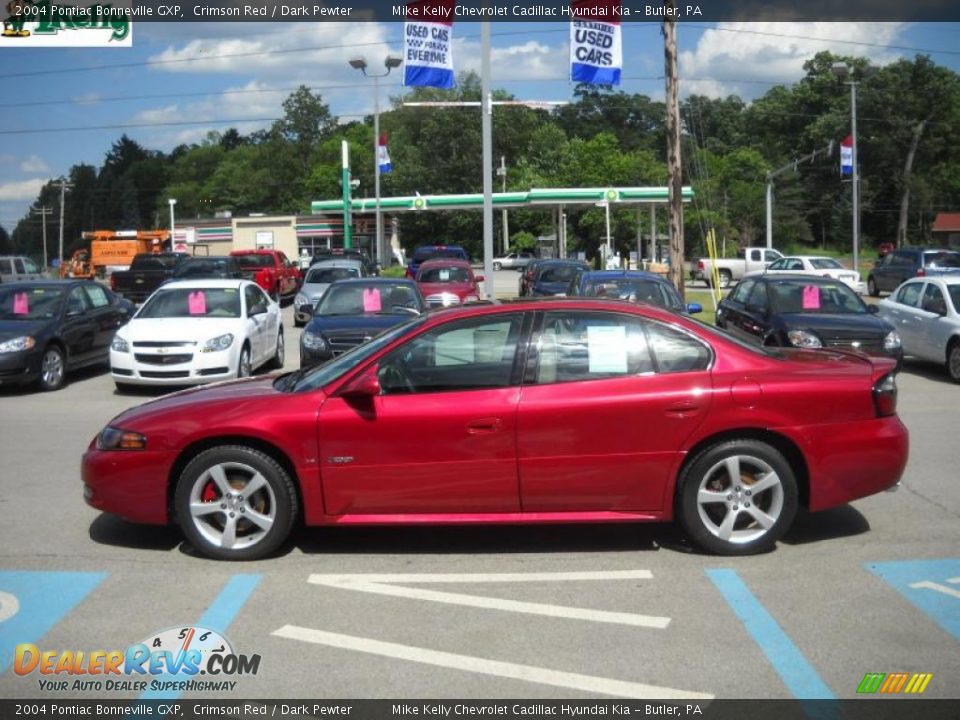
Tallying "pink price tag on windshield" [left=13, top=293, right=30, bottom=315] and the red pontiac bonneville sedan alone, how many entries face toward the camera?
1

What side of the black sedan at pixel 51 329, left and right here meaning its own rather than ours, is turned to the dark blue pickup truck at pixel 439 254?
back

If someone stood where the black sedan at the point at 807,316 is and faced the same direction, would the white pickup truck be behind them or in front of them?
behind

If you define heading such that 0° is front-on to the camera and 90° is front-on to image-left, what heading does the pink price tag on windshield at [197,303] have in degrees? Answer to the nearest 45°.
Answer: approximately 0°

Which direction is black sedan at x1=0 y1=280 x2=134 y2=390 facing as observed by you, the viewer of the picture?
facing the viewer and to the left of the viewer

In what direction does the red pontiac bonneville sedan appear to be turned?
to the viewer's left

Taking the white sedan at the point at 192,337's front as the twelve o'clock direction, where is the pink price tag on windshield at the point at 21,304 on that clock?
The pink price tag on windshield is roughly at 3 o'clock from the white sedan.
